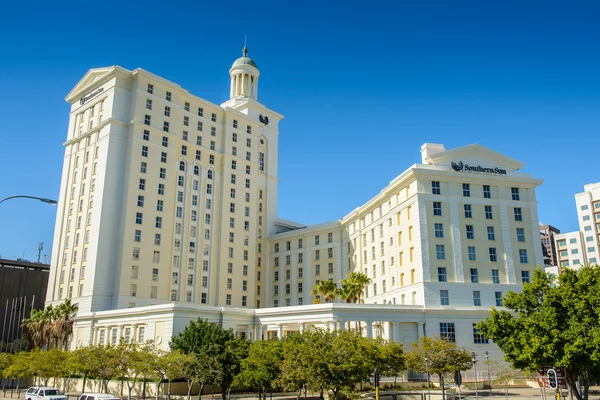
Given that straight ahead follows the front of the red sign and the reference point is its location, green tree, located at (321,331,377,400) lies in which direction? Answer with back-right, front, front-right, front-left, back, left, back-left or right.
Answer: right

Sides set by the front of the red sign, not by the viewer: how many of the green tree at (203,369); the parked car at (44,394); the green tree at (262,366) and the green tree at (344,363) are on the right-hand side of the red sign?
4

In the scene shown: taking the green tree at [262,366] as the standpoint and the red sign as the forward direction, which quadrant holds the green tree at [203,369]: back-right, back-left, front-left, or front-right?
back-right

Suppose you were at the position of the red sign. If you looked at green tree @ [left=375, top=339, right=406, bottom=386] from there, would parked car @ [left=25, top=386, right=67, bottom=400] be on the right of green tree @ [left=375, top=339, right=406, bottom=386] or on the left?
left

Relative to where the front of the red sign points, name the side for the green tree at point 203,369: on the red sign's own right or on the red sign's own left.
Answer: on the red sign's own right

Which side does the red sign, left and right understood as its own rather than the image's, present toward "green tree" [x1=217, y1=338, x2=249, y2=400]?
right

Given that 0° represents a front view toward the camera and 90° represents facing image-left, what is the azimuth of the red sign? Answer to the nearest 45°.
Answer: approximately 0°

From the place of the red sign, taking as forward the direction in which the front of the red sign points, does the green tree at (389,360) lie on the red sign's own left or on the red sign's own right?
on the red sign's own right

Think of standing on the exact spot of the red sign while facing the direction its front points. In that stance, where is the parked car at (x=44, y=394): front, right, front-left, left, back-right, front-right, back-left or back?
right

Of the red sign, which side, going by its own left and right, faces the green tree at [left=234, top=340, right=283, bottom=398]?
right
